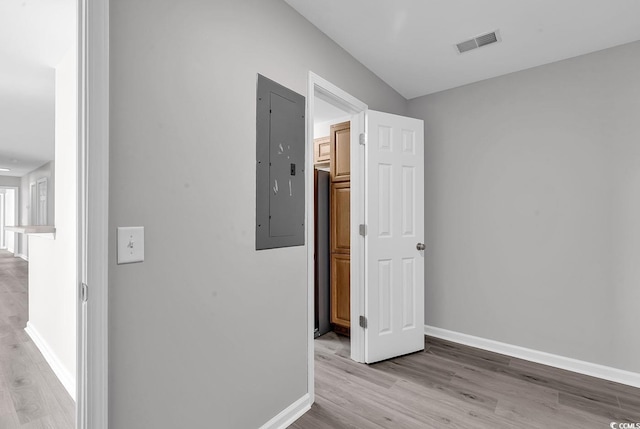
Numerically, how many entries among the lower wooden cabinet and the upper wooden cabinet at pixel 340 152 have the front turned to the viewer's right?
0

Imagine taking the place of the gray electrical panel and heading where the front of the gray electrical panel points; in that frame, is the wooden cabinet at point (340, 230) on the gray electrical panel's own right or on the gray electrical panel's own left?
on the gray electrical panel's own left

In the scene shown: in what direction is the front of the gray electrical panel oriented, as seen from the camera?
facing the viewer and to the right of the viewer

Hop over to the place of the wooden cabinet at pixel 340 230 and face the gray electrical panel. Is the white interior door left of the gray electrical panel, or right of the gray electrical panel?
left

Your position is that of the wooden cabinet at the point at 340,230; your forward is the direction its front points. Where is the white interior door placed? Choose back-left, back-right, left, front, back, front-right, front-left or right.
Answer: left

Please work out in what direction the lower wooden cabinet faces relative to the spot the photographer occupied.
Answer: facing the viewer and to the left of the viewer

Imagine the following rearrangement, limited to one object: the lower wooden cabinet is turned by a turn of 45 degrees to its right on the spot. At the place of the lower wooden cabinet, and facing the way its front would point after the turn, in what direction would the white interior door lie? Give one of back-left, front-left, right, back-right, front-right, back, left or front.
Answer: back-left

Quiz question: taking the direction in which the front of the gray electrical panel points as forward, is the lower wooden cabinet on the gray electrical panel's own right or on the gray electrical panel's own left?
on the gray electrical panel's own left

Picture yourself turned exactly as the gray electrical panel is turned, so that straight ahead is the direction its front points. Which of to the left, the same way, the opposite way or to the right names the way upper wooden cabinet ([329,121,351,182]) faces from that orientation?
to the right

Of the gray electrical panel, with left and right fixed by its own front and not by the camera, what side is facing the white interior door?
left

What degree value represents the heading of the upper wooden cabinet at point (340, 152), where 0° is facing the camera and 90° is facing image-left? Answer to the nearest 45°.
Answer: approximately 45°

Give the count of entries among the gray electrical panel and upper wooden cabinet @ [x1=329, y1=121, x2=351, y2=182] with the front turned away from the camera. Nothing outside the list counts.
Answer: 0

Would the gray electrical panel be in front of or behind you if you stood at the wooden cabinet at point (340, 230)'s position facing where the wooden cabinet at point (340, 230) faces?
in front

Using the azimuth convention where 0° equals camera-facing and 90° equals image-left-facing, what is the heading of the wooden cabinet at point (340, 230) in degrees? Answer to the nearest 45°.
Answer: approximately 45°
